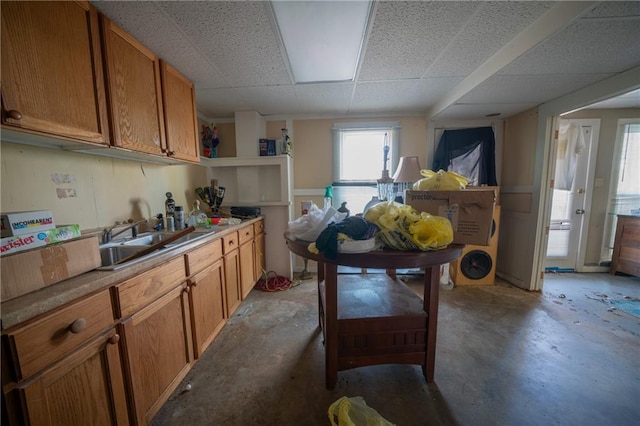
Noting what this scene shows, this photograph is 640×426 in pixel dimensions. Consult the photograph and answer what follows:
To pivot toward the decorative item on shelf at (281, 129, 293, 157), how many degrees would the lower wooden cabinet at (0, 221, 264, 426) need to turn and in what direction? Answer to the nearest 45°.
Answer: approximately 90° to its left

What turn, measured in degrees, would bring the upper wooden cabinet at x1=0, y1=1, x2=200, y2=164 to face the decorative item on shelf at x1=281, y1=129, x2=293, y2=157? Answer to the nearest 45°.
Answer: approximately 90° to its left

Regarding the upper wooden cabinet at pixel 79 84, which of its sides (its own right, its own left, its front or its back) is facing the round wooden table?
front

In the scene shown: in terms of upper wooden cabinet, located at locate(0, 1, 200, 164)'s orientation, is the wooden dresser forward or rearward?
forward

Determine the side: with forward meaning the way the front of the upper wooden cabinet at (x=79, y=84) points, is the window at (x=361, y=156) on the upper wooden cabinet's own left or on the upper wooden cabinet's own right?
on the upper wooden cabinet's own left

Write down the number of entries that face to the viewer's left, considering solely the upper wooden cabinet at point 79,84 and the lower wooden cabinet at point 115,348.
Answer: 0

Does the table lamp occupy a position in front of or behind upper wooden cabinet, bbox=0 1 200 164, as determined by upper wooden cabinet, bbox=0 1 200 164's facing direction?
in front

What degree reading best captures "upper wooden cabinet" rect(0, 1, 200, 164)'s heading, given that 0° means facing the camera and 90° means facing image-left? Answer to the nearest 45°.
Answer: approximately 315°

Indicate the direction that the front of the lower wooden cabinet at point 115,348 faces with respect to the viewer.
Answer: facing the viewer and to the right of the viewer
